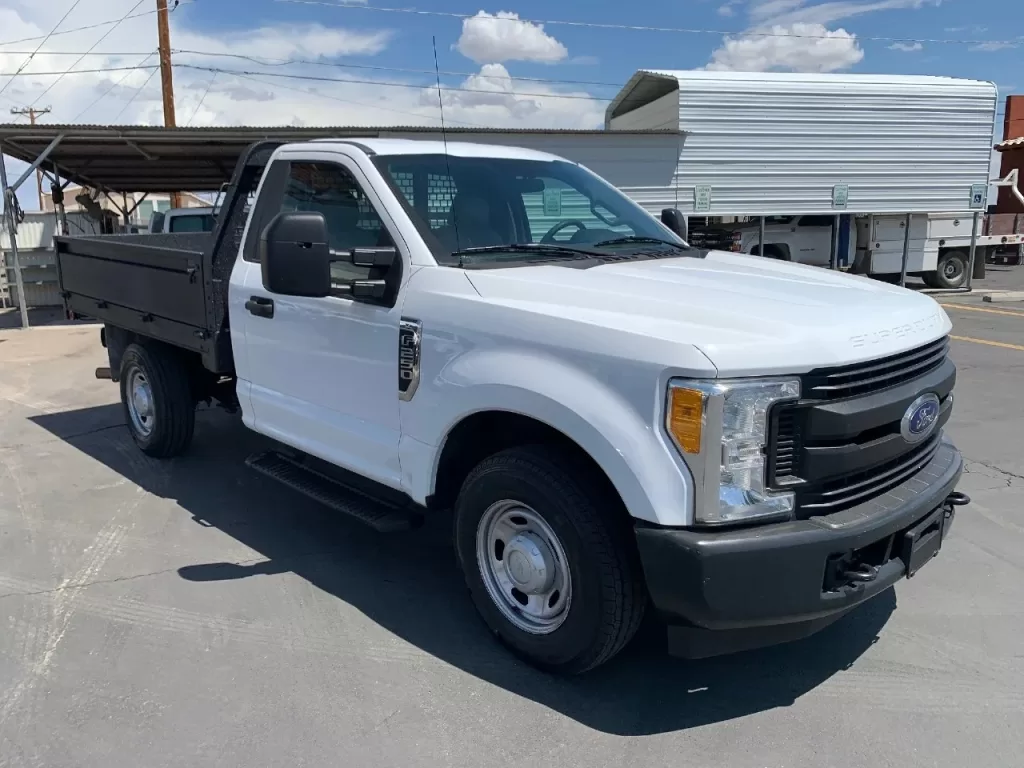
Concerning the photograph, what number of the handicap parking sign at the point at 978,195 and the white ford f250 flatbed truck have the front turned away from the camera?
0

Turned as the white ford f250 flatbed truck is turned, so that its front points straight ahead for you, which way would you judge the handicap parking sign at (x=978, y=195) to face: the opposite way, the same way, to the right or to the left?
to the right

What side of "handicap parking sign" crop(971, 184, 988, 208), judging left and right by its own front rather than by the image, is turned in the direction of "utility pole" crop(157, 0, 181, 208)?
right

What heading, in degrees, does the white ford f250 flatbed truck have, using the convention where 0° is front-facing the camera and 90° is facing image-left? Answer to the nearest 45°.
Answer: approximately 315°

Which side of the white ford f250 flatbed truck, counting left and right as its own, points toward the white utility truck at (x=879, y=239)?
left

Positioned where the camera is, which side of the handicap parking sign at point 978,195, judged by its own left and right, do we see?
front

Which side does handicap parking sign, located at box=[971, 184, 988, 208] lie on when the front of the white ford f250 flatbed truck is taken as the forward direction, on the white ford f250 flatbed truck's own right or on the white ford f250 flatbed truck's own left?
on the white ford f250 flatbed truck's own left

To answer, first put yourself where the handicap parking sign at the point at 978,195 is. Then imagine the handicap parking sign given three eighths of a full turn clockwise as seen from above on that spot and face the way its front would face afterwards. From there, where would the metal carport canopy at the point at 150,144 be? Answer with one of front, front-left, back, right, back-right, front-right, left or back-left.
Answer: left

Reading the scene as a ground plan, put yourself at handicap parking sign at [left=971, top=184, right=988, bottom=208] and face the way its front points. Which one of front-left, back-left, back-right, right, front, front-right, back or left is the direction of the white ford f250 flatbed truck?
front
